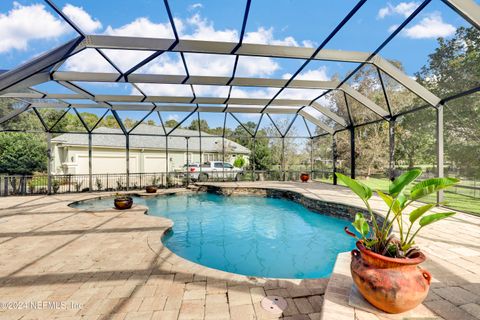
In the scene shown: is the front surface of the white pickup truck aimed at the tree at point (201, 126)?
no

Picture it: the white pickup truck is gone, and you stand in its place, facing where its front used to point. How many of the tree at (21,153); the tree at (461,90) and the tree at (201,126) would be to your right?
1

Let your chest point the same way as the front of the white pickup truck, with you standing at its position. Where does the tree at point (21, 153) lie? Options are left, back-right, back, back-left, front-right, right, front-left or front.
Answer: back-left

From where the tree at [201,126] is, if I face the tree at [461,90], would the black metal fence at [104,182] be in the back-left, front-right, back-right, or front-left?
front-right

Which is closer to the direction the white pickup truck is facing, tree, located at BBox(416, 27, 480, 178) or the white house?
the tree

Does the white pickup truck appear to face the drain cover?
no

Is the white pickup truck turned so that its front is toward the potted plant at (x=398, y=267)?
no

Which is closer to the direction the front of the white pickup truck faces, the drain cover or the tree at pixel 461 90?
the tree

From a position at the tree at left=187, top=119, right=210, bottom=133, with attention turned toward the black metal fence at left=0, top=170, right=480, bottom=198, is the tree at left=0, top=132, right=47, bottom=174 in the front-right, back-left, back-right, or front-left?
front-right

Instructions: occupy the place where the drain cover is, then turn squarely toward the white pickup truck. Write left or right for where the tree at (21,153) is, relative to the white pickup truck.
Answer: left

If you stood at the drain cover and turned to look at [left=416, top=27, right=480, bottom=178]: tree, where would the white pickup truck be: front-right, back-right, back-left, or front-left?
front-left
